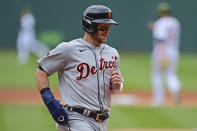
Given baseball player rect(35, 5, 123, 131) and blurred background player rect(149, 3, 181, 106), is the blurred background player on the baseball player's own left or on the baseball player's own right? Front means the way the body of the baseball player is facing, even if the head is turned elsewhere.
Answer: on the baseball player's own left

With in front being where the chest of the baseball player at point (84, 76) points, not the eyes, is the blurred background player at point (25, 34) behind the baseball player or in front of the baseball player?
behind
